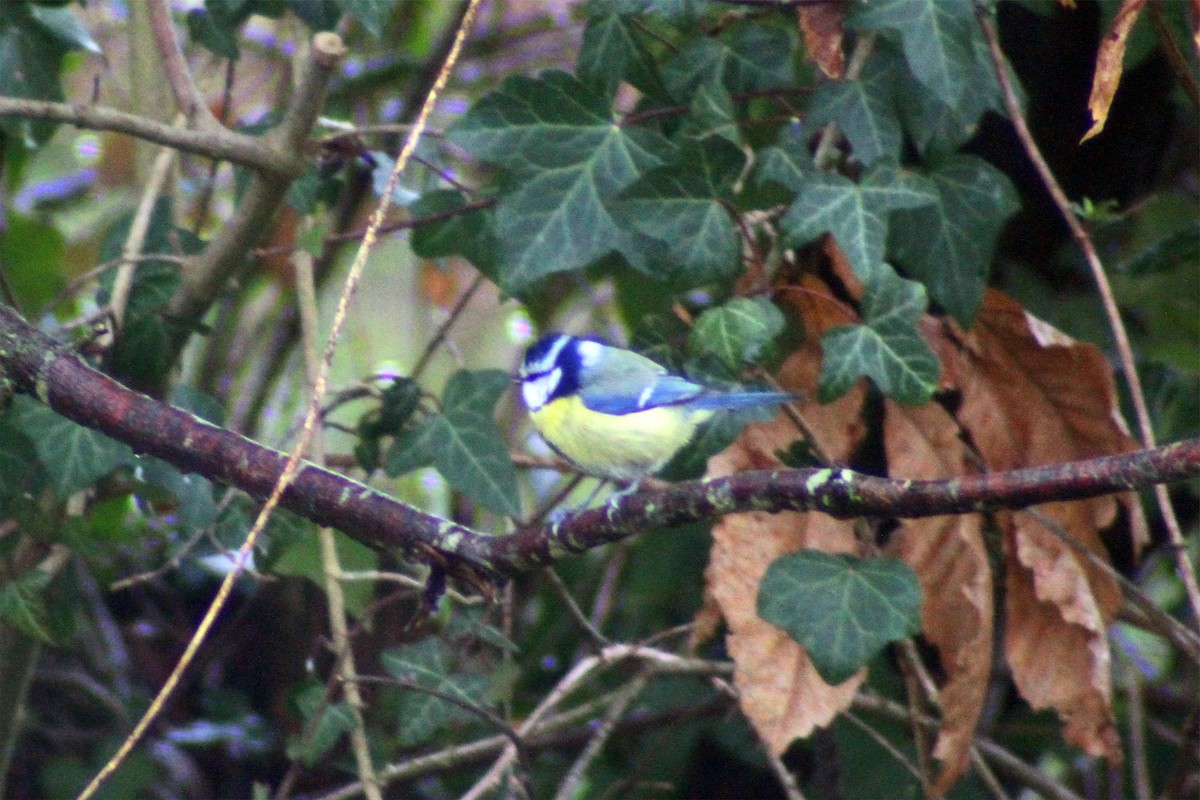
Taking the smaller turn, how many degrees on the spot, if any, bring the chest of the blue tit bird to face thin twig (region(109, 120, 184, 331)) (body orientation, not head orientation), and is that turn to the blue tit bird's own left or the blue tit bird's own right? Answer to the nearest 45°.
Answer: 0° — it already faces it

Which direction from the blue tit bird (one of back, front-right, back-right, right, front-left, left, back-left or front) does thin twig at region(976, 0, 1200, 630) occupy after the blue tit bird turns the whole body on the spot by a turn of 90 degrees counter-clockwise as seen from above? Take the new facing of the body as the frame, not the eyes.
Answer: left

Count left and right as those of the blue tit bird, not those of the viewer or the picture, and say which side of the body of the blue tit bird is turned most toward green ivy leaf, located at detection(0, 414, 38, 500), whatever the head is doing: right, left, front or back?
front

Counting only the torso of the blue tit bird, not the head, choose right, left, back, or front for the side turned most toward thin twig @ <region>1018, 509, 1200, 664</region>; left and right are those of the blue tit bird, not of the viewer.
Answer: back

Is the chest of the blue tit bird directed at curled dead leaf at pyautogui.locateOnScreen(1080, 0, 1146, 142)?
no

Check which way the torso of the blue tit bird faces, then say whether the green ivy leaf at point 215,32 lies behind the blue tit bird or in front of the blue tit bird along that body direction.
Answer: in front

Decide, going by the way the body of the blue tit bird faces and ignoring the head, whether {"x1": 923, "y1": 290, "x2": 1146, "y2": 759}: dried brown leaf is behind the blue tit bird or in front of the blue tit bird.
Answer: behind

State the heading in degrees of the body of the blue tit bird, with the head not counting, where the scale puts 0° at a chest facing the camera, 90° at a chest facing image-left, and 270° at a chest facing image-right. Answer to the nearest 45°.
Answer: approximately 90°
